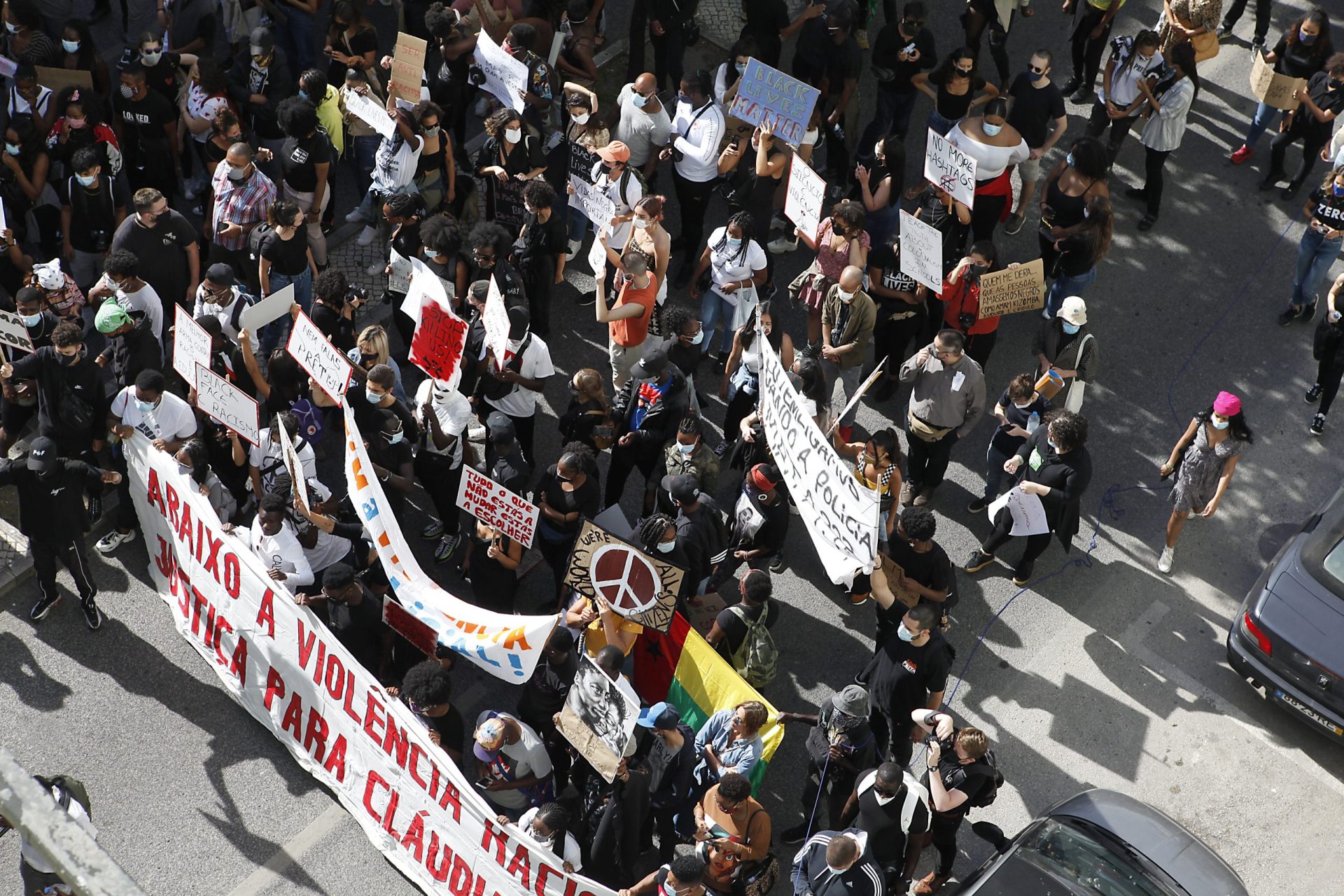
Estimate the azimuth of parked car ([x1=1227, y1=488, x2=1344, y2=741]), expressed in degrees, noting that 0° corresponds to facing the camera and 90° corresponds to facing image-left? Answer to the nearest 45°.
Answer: approximately 225°

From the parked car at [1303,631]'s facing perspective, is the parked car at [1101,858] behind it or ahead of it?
behind

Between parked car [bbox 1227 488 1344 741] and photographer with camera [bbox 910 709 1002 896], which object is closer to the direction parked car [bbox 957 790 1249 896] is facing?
the parked car

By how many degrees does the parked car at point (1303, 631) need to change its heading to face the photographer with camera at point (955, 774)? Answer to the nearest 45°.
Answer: approximately 180°

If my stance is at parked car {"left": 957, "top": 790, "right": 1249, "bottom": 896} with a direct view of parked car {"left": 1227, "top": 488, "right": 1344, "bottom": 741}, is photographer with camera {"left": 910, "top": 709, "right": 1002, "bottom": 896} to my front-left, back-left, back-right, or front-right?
back-left

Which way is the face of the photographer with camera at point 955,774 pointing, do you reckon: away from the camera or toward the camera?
away from the camera

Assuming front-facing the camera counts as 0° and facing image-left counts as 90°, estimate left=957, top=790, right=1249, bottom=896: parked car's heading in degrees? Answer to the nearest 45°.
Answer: approximately 225°
